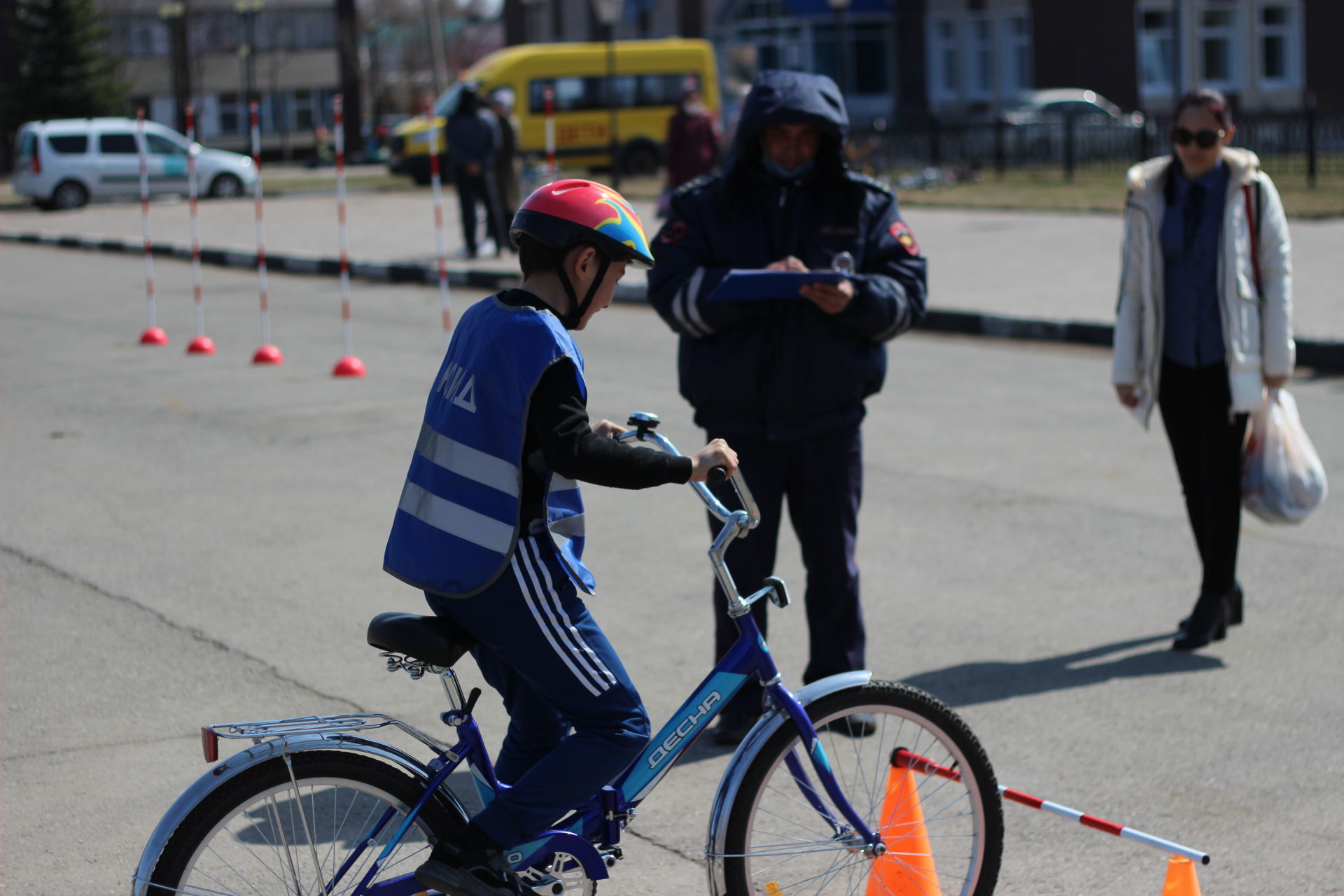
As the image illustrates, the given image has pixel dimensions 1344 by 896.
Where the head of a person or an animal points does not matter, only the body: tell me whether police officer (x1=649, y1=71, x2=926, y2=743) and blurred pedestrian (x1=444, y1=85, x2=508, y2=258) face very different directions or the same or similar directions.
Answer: very different directions

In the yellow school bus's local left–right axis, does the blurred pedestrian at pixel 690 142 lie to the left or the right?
on its left

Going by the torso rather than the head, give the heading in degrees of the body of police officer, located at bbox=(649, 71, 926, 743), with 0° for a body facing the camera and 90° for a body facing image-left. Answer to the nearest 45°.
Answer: approximately 0°

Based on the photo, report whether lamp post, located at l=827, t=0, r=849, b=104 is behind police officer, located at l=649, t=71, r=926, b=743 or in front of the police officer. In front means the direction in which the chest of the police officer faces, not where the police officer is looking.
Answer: behind

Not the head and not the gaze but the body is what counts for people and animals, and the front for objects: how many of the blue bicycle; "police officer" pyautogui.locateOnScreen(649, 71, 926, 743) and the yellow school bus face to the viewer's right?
1

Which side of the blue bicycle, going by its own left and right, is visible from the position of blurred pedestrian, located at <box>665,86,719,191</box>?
left

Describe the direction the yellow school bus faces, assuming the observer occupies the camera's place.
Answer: facing to the left of the viewer

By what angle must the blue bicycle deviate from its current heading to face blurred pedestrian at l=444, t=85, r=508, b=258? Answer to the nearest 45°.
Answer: approximately 90° to its left

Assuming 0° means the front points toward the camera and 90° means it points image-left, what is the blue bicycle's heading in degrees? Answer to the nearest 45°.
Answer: approximately 270°

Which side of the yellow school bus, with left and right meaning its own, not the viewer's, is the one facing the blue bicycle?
left
